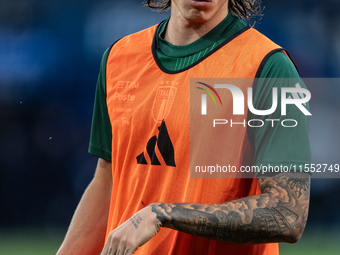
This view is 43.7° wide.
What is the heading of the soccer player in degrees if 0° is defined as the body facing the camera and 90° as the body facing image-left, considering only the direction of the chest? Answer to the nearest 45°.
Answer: approximately 45°
